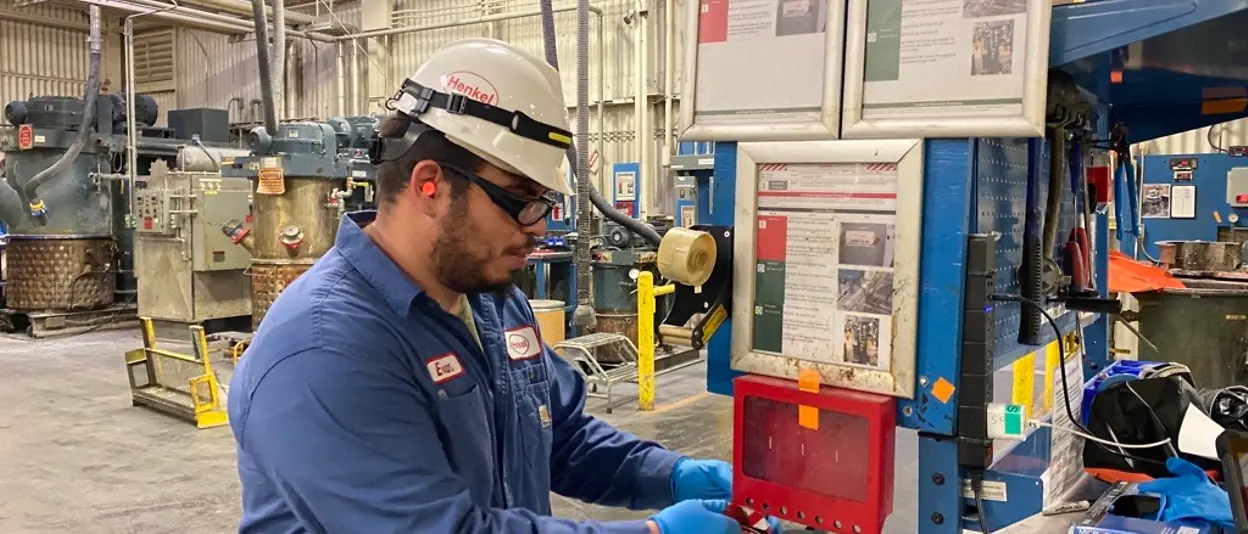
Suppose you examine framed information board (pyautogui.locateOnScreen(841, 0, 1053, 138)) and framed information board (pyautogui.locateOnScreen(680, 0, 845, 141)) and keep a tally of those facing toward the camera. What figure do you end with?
2

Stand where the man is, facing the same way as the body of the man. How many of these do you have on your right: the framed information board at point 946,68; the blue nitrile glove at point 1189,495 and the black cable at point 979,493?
0

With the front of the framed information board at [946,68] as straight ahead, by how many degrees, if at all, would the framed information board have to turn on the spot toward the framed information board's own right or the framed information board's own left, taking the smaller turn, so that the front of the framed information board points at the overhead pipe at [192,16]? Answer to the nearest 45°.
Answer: approximately 135° to the framed information board's own right

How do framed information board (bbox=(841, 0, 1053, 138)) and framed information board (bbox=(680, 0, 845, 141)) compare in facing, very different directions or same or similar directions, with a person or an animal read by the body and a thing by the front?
same or similar directions

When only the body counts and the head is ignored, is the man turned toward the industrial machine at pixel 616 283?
no

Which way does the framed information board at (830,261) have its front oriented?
toward the camera

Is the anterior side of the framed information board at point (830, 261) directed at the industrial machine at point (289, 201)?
no

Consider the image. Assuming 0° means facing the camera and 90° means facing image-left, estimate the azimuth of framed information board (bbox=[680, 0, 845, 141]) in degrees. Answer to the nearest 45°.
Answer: approximately 0°

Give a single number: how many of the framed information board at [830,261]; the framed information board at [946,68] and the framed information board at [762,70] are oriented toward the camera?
3

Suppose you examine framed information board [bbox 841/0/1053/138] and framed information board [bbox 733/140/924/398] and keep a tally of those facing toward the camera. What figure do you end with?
2

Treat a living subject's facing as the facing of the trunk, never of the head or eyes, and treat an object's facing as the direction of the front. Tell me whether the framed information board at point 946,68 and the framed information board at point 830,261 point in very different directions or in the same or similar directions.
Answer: same or similar directions

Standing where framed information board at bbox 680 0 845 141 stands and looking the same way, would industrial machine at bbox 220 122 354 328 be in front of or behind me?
behind

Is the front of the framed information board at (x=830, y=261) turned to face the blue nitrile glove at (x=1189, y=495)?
no

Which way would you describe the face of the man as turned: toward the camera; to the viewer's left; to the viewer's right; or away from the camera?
to the viewer's right

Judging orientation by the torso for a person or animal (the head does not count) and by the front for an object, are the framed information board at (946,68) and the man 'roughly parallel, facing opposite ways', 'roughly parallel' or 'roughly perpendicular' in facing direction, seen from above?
roughly perpendicular
